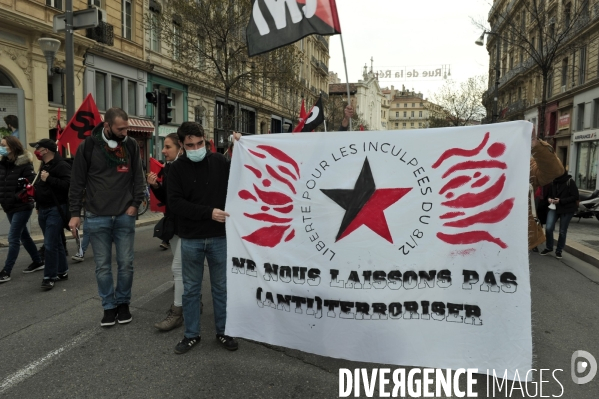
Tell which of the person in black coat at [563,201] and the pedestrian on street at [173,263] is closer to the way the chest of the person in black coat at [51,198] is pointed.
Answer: the pedestrian on street

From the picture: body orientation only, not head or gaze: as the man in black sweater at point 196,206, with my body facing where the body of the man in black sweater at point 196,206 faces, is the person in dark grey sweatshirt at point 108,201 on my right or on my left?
on my right

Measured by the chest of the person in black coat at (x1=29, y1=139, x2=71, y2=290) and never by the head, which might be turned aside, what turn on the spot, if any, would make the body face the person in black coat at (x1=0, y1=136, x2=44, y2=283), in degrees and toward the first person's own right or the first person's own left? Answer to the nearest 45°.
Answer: approximately 90° to the first person's own right

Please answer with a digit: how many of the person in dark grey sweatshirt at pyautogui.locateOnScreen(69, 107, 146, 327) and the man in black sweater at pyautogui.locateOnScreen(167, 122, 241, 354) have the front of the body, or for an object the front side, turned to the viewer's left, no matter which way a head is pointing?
0

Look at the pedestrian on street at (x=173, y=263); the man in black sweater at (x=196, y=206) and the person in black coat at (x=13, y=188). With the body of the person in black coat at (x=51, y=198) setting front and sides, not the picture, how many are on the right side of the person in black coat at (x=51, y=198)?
1

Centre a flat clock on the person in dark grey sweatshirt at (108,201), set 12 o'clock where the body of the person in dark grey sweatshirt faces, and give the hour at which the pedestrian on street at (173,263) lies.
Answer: The pedestrian on street is roughly at 10 o'clock from the person in dark grey sweatshirt.

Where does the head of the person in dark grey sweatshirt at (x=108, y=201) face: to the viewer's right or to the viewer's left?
to the viewer's right

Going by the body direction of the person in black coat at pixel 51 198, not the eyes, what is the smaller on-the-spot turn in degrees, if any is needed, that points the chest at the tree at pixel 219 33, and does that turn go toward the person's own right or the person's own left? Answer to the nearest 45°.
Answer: approximately 180°

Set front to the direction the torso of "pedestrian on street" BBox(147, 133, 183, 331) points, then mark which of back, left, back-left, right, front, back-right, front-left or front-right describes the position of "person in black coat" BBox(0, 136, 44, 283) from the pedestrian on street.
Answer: front-right
